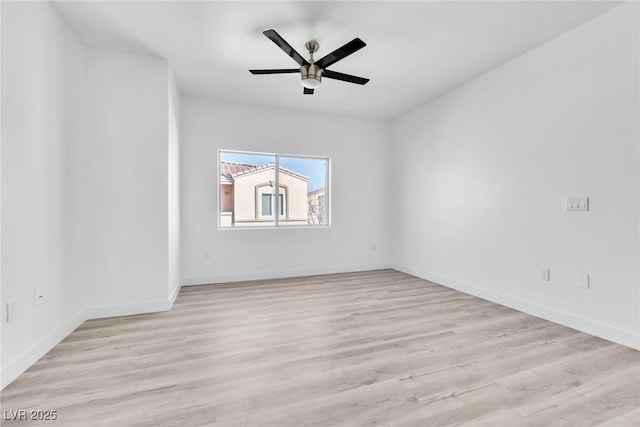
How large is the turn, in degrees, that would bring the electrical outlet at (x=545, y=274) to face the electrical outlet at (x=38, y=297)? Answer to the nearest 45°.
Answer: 0° — it already faces it

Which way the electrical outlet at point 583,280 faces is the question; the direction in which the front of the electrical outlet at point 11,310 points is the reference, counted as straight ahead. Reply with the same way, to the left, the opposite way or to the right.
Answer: the opposite way

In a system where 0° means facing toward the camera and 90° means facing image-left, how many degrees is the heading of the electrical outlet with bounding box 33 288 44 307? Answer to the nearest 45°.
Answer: approximately 315°

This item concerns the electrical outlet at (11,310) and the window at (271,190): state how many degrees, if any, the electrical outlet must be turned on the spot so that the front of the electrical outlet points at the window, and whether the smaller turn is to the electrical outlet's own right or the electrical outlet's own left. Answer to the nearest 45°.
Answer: approximately 45° to the electrical outlet's own left

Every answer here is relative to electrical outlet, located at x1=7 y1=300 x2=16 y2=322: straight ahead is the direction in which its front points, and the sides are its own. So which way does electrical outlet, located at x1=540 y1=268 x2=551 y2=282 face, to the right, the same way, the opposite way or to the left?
the opposite way

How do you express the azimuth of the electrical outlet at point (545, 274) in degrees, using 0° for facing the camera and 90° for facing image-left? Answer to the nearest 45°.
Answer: approximately 45°

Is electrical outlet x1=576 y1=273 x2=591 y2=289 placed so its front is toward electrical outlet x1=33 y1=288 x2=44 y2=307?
yes
